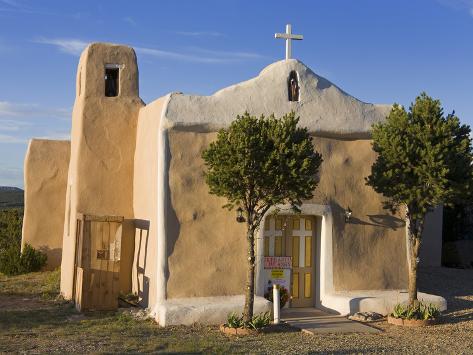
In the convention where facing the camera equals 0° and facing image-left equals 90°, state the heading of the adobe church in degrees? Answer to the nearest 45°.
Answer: approximately 0°

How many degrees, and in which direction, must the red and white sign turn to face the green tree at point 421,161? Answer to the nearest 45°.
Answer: approximately 45° to its left

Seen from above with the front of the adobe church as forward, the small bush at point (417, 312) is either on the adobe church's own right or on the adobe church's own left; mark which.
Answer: on the adobe church's own left

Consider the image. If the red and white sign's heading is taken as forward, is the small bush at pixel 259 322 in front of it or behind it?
in front

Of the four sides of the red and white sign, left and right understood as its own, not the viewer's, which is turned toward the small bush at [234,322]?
front

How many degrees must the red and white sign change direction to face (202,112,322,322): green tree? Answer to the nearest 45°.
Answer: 0° — it already faces it

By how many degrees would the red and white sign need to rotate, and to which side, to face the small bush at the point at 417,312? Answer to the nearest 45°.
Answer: approximately 90° to its left

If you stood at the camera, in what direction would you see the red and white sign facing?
facing the viewer

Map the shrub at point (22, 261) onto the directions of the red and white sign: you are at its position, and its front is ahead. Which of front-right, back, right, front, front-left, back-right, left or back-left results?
back-right

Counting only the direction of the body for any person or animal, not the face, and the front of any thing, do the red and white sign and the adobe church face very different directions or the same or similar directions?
same or similar directions

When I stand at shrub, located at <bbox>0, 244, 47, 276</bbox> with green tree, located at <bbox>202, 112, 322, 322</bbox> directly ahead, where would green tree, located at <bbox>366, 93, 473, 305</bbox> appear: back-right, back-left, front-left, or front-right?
front-left
